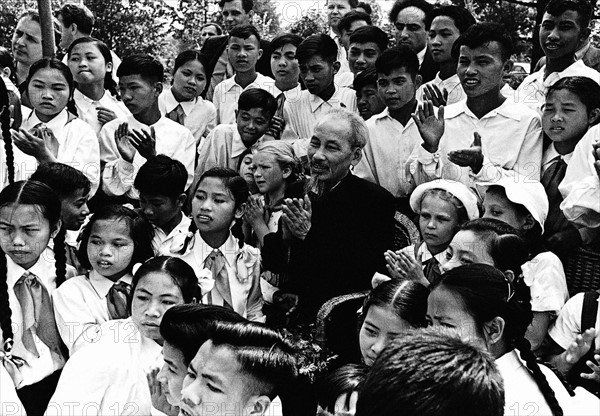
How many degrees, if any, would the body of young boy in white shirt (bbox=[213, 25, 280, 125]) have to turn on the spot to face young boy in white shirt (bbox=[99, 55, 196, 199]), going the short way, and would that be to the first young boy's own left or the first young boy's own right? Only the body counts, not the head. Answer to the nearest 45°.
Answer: approximately 45° to the first young boy's own right

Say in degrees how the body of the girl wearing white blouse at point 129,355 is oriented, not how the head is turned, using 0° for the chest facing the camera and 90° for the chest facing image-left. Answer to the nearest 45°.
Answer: approximately 315°

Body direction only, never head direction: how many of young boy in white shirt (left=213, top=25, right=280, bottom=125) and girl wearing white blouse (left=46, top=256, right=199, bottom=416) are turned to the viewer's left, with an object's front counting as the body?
0
